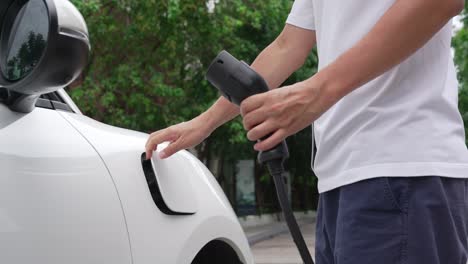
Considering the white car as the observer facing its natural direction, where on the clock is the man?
The man is roughly at 2 o'clock from the white car.

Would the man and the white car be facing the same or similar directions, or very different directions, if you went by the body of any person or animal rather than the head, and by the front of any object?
very different directions

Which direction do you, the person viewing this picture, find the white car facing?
facing away from the viewer and to the right of the viewer

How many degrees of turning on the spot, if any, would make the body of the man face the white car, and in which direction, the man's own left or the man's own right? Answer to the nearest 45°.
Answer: approximately 45° to the man's own right

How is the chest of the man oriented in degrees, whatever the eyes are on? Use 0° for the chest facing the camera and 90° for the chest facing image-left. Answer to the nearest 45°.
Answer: approximately 45°

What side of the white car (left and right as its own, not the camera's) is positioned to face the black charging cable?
right
